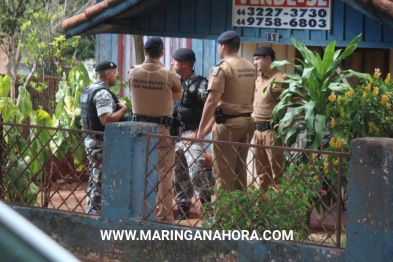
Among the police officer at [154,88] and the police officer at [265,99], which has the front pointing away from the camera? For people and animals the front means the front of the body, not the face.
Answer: the police officer at [154,88]

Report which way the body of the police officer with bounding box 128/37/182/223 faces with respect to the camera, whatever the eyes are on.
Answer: away from the camera

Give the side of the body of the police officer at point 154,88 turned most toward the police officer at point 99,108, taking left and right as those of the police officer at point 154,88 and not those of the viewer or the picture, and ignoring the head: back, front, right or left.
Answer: left

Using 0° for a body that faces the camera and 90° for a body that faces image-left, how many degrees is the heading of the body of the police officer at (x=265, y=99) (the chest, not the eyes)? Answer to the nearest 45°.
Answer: approximately 45°

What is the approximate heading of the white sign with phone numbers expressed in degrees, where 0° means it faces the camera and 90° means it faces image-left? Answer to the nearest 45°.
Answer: approximately 0°

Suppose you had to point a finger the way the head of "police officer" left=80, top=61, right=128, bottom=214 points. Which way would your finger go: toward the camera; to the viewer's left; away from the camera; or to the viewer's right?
to the viewer's right

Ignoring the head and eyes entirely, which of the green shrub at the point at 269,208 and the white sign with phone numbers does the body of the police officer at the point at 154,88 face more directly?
the white sign with phone numbers

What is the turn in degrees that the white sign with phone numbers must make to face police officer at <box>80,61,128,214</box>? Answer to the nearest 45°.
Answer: approximately 45° to its right

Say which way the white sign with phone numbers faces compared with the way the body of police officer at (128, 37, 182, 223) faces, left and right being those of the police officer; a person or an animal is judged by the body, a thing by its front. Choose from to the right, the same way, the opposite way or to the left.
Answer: the opposite way

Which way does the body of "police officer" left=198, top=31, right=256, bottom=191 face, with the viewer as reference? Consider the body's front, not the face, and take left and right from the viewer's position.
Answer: facing away from the viewer and to the left of the viewer

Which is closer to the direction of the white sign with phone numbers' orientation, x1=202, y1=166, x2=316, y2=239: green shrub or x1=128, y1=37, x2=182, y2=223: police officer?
the green shrub

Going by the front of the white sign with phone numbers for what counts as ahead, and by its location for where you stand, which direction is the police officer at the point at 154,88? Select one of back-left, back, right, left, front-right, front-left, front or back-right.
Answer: front-right

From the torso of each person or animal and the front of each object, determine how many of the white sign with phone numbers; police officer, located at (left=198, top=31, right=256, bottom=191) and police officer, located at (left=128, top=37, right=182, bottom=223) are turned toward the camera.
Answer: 1

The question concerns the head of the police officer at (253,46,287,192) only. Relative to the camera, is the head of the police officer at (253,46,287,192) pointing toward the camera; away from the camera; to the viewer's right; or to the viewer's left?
to the viewer's left

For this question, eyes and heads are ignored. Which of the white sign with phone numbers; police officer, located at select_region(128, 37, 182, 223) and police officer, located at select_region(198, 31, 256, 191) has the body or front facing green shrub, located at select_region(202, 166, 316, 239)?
the white sign with phone numbers

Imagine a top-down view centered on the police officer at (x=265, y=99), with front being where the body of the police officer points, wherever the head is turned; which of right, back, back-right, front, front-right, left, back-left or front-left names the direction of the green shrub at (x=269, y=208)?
front-left

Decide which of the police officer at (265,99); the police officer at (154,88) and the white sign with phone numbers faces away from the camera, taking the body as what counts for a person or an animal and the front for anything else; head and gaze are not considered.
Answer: the police officer at (154,88)

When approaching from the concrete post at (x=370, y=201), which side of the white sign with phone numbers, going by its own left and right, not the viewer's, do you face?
front

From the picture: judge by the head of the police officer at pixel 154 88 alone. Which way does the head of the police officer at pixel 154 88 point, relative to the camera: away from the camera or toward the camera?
away from the camera
